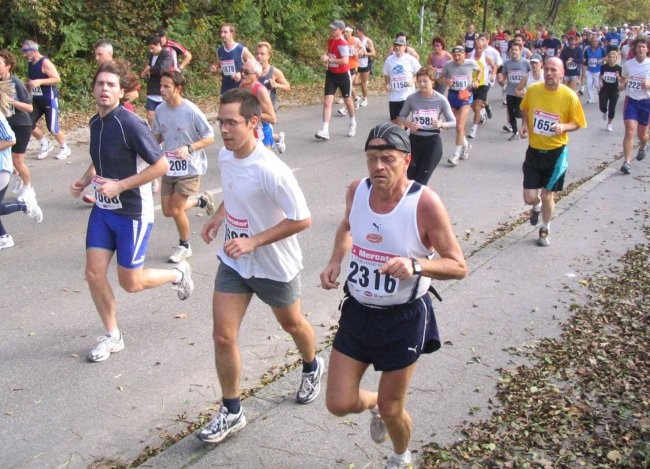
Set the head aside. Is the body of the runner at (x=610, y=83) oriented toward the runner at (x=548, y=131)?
yes

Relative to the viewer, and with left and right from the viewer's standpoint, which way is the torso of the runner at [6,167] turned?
facing to the left of the viewer

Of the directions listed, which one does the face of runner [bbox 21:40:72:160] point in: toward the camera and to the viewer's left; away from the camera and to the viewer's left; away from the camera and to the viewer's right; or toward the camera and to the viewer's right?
toward the camera and to the viewer's left

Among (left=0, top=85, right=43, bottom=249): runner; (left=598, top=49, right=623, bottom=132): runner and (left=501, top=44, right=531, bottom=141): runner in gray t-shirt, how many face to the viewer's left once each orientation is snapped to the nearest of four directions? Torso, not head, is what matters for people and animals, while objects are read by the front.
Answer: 1

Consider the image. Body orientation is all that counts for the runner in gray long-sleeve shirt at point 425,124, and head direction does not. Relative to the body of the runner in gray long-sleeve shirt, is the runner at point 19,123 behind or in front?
in front

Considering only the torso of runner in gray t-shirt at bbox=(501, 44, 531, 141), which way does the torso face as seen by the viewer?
toward the camera

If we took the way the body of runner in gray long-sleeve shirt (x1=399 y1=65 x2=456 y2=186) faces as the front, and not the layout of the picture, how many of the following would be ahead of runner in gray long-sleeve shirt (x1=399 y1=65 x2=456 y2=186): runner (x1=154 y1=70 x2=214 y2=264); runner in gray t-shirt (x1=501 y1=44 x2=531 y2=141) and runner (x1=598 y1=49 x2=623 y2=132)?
1

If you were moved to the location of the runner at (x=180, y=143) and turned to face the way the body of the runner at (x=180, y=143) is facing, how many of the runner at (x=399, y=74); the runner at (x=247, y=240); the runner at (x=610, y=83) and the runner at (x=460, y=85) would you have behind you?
3

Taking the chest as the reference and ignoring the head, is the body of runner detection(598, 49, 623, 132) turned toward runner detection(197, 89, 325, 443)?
yes

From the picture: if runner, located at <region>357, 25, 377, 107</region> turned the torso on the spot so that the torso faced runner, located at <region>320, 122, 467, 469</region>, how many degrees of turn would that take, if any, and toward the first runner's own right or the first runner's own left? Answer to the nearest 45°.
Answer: approximately 45° to the first runner's own left

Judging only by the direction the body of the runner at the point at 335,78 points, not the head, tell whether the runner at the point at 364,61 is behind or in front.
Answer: behind

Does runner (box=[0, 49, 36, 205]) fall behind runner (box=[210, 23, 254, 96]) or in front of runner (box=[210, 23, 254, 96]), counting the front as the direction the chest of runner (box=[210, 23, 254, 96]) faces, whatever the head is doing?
in front

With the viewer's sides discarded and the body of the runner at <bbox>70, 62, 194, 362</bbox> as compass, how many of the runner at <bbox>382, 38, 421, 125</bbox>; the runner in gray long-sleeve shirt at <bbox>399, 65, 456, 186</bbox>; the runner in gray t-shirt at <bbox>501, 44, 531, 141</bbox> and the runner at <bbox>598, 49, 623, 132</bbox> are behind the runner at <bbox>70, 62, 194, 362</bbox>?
4

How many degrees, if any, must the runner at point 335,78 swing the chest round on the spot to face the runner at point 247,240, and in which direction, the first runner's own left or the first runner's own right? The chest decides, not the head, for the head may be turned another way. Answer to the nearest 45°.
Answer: approximately 45° to the first runner's own left

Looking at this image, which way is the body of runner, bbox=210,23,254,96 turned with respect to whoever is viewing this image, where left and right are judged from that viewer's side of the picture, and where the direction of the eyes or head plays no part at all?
facing the viewer and to the left of the viewer

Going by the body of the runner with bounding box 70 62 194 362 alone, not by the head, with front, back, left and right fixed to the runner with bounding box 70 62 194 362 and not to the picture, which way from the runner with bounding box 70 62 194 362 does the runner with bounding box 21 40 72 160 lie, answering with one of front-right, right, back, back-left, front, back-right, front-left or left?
back-right
